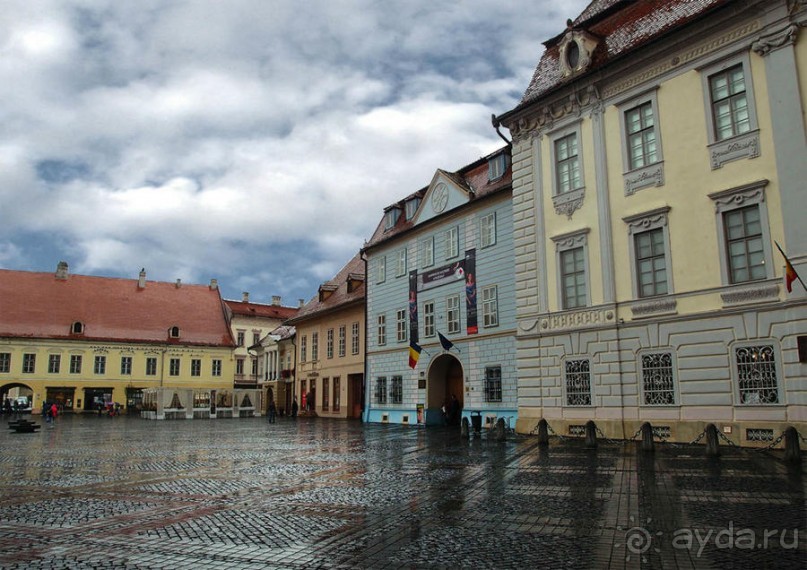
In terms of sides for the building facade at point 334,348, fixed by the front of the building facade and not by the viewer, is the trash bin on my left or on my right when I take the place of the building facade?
on my left

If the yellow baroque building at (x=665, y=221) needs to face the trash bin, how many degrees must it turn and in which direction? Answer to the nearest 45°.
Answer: approximately 90° to its right

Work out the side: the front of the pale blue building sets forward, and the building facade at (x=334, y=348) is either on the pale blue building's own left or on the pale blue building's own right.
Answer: on the pale blue building's own right

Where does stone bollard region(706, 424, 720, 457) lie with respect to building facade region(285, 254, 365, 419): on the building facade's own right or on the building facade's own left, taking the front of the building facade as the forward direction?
on the building facade's own left

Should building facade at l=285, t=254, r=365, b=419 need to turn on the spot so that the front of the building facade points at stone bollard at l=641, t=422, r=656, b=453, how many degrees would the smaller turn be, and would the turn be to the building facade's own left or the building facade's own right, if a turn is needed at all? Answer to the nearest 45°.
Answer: approximately 45° to the building facade's own left

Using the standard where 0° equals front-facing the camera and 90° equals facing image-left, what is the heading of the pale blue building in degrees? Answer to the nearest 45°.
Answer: approximately 45°

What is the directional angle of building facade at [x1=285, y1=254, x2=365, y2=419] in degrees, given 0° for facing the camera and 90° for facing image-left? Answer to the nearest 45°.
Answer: approximately 45°

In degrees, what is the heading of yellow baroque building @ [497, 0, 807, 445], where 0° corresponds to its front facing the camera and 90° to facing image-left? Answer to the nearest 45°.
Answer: approximately 45°
